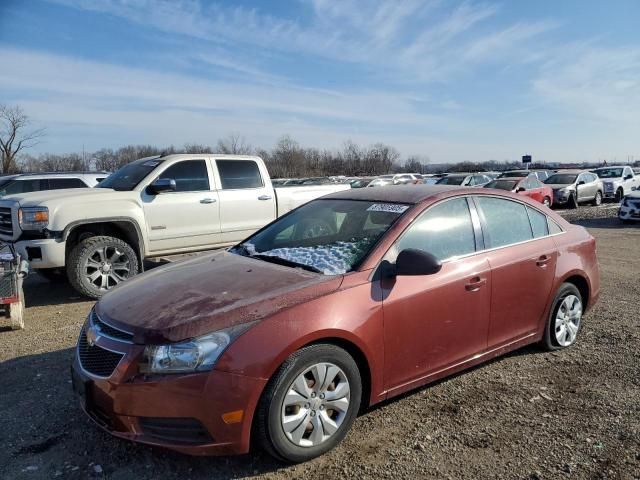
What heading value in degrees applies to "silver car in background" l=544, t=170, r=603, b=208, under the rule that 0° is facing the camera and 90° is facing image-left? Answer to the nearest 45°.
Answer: approximately 45°

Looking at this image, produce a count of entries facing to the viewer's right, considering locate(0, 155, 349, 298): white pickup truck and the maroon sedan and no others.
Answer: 0

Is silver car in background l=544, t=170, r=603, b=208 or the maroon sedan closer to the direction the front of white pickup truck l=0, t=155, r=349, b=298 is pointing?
the maroon sedan

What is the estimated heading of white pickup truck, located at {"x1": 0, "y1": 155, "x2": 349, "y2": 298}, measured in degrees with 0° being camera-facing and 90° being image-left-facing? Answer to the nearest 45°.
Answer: approximately 45°

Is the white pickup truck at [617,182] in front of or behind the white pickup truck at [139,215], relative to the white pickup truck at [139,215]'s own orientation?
behind

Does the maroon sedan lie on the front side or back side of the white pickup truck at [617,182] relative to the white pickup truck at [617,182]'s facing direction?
on the front side

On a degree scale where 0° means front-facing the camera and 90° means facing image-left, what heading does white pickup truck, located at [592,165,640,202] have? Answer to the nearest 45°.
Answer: approximately 45°
